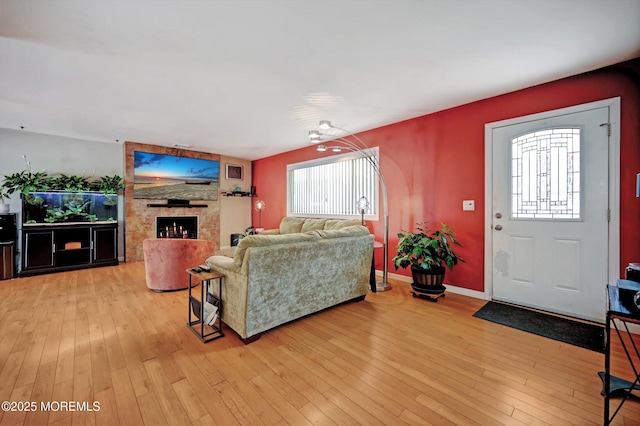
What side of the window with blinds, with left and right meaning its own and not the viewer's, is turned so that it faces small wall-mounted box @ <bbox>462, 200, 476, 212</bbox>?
left

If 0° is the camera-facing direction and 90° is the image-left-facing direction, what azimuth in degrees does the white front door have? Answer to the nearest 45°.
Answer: approximately 45°

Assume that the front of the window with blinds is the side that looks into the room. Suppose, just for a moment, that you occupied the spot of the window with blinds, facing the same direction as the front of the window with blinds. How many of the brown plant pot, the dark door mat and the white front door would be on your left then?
3

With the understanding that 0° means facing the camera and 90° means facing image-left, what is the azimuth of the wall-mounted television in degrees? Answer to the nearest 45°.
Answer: approximately 315°

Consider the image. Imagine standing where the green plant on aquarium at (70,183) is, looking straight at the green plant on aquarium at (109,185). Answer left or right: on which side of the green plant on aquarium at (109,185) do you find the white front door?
right
